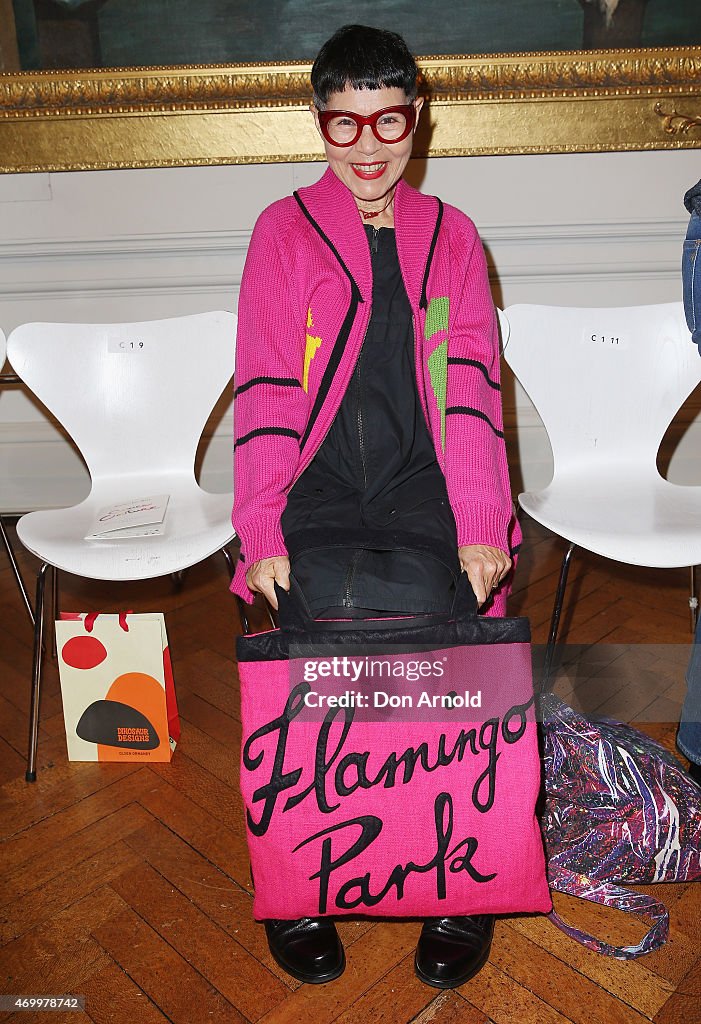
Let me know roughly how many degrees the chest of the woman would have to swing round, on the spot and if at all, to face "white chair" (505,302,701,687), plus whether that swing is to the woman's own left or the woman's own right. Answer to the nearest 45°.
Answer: approximately 135° to the woman's own left

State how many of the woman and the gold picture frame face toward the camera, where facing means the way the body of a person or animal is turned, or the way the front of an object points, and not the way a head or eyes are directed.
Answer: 2

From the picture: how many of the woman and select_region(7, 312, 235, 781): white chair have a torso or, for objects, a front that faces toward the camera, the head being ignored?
2

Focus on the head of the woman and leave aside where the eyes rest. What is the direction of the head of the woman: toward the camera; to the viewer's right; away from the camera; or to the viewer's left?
toward the camera

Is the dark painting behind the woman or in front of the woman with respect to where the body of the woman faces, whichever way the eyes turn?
behind

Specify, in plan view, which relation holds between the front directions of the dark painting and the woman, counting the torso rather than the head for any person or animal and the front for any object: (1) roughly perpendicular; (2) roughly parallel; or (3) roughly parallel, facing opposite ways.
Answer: roughly parallel

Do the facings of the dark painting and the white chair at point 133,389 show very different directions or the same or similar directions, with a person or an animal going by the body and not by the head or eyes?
same or similar directions

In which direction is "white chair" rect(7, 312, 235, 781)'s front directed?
toward the camera

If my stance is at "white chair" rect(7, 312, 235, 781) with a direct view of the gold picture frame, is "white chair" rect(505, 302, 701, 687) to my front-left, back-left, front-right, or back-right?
front-right

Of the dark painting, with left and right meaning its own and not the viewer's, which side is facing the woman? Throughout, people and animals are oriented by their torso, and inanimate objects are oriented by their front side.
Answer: front

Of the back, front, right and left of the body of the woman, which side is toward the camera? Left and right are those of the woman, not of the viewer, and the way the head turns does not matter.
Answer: front

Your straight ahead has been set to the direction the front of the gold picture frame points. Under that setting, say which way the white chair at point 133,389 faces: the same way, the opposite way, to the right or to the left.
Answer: the same way
